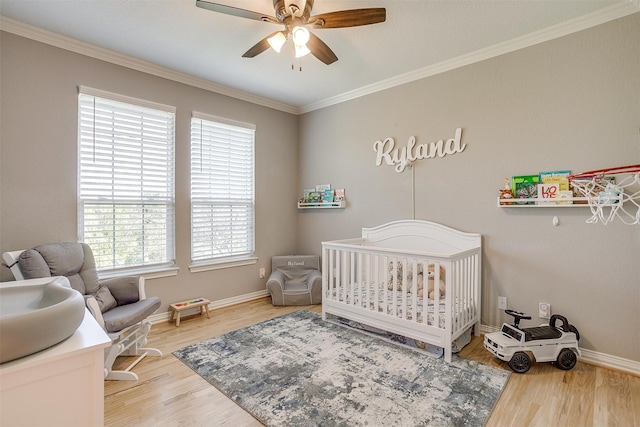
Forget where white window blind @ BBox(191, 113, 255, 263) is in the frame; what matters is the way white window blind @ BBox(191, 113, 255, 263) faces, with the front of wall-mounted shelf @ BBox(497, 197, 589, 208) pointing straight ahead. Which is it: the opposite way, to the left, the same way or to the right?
to the left

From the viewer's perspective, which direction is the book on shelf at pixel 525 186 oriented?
toward the camera

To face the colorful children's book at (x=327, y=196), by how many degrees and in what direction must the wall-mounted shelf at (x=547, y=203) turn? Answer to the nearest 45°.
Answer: approximately 90° to its right

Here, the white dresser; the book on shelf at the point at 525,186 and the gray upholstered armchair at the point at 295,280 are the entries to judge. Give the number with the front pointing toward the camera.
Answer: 2

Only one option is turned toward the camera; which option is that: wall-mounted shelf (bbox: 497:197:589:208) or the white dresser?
the wall-mounted shelf

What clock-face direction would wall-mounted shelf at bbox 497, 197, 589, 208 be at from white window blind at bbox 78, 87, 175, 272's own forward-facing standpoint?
The wall-mounted shelf is roughly at 12 o'clock from the white window blind.

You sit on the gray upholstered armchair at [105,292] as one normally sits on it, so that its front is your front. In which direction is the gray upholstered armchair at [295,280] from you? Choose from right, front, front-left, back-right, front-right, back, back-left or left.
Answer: front-left

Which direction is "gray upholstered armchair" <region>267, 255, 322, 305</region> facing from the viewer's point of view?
toward the camera

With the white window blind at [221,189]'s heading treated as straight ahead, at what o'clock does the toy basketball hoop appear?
The toy basketball hoop is roughly at 12 o'clock from the white window blind.

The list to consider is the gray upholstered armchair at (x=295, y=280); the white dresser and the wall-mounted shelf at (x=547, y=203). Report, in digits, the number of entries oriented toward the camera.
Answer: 2

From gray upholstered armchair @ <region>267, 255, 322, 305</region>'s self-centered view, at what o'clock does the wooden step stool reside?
The wooden step stool is roughly at 2 o'clock from the gray upholstered armchair.

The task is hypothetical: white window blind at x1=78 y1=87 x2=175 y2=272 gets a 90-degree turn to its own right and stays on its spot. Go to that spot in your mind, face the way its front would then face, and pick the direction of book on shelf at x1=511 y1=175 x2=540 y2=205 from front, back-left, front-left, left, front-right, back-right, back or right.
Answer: left

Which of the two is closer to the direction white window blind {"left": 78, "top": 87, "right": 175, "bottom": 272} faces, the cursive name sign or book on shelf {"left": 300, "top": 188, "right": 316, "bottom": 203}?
the cursive name sign

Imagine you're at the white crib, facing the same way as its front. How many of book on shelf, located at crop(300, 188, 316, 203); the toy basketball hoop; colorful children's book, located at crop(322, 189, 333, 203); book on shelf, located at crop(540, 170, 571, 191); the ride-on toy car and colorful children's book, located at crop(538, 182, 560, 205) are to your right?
2

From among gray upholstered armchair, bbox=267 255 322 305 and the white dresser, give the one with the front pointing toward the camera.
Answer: the gray upholstered armchair

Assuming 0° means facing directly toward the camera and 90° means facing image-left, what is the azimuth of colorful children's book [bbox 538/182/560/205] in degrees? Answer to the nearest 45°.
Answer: approximately 0°

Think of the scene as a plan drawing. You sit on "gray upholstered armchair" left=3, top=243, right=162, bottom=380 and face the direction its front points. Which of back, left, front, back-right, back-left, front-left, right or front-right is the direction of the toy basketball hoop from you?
front
